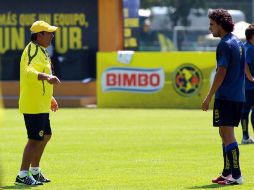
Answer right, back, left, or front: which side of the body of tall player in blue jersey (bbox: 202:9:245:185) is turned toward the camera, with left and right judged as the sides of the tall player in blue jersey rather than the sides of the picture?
left

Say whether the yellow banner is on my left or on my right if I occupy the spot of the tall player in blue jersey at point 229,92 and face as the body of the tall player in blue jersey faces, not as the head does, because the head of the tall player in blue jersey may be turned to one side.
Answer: on my right

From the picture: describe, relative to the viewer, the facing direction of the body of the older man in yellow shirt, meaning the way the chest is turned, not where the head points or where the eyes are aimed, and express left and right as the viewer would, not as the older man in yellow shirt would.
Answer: facing to the right of the viewer

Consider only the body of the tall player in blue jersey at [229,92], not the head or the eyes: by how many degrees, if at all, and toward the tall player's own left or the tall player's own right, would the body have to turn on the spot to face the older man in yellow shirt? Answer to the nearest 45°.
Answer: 0° — they already face them

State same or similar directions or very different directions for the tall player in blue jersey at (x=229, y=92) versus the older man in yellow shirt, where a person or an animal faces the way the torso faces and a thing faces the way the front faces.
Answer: very different directions

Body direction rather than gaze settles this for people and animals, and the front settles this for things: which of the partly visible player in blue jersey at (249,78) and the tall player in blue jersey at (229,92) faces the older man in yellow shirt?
the tall player in blue jersey at (229,92)

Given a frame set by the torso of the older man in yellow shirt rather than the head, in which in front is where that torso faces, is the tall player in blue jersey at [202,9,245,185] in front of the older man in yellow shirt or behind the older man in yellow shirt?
in front

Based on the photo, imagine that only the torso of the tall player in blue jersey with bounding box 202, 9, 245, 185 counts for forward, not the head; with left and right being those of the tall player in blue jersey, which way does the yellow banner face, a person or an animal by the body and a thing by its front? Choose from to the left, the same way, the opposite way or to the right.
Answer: to the left

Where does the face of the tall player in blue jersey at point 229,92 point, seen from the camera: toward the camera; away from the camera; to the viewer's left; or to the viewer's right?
to the viewer's left

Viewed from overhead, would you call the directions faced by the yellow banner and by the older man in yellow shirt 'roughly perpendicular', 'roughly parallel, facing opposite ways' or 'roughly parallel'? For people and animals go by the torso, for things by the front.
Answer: roughly perpendicular

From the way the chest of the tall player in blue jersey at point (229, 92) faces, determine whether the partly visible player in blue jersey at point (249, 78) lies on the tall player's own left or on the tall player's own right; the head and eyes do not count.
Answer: on the tall player's own right
